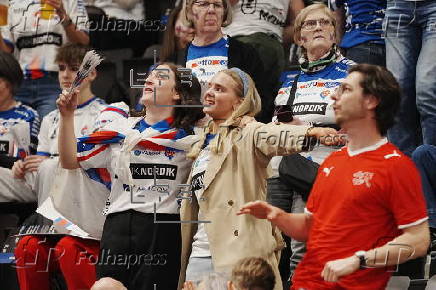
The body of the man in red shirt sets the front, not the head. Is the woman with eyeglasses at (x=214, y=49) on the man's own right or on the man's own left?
on the man's own right

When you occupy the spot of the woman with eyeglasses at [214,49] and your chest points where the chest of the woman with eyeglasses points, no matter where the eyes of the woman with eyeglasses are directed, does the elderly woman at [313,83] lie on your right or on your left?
on your left

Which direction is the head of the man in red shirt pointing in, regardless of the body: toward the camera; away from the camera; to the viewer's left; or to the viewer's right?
to the viewer's left

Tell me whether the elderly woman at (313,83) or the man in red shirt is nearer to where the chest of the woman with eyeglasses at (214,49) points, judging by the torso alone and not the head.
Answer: the man in red shirt

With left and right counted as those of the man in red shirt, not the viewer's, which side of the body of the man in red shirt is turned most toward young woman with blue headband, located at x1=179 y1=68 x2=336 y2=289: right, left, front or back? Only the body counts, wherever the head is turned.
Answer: right

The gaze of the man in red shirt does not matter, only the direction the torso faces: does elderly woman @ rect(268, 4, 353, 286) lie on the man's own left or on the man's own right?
on the man's own right
